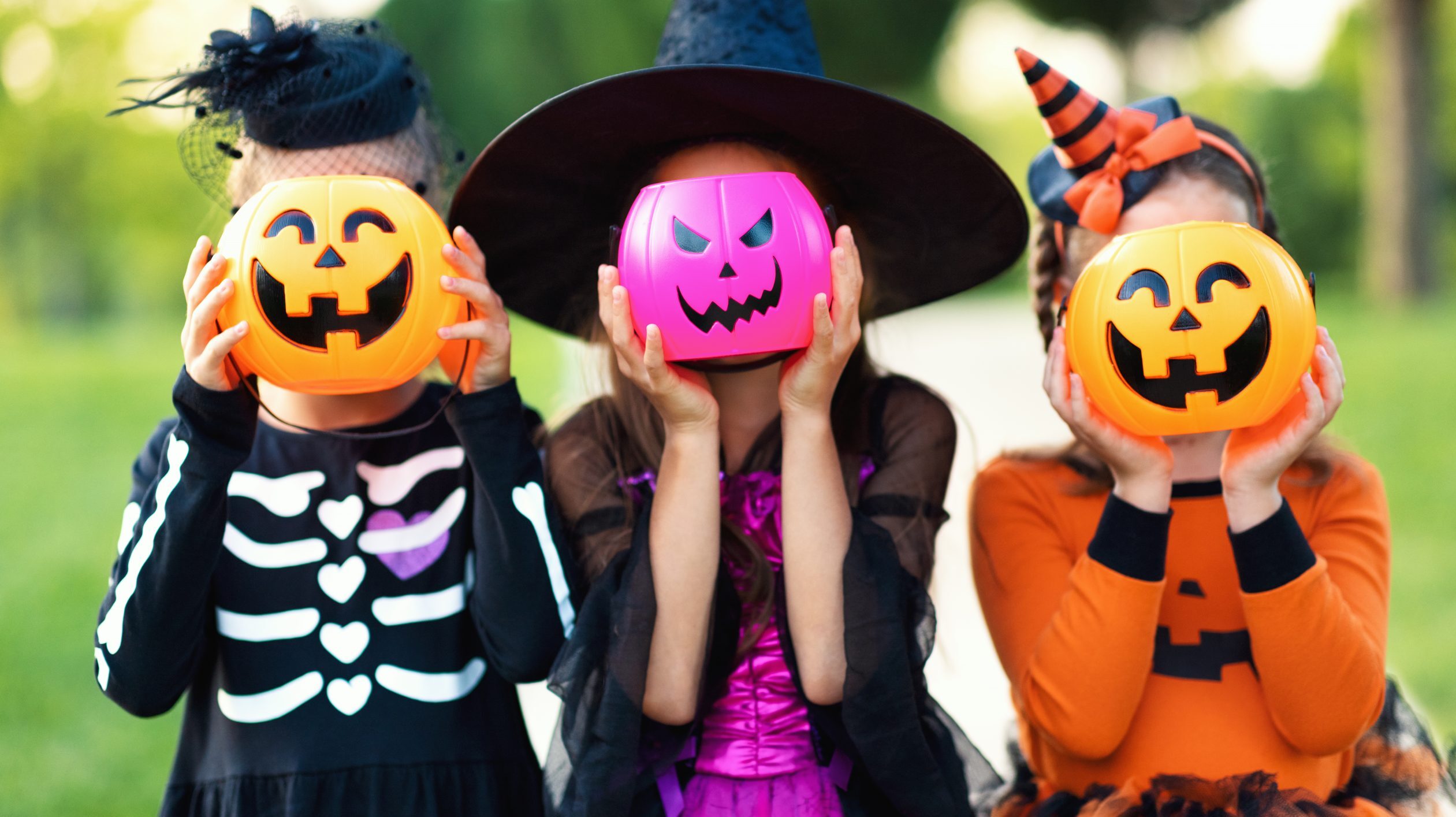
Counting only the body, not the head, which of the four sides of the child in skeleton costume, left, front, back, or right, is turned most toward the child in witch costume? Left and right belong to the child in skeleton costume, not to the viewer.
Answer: left

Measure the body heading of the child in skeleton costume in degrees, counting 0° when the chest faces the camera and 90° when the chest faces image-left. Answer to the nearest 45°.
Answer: approximately 0°

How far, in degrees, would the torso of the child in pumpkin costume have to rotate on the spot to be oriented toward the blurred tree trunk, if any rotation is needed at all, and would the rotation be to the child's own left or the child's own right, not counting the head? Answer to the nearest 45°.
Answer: approximately 180°

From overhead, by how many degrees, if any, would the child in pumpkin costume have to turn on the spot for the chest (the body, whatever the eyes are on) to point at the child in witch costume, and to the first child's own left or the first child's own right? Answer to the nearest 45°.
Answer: approximately 45° to the first child's own right

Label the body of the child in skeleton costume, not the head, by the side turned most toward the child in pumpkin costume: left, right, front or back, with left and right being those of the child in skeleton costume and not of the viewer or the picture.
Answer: left

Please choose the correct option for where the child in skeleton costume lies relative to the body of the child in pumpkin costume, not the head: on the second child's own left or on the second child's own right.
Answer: on the second child's own right

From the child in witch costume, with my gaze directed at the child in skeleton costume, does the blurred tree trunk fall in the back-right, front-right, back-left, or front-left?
back-right

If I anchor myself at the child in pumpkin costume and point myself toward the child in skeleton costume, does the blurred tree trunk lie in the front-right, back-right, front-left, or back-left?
back-right
